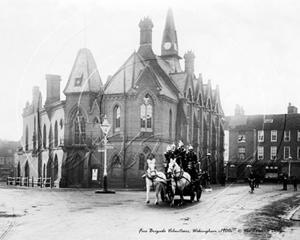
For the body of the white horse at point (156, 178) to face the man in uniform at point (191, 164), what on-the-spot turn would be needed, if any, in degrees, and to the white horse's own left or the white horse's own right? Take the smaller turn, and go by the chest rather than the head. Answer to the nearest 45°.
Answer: approximately 180°

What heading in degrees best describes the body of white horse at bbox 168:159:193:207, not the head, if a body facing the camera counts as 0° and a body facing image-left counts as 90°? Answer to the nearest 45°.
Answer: approximately 45°

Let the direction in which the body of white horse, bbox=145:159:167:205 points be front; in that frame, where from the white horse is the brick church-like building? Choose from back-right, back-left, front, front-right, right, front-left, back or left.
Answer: back-right

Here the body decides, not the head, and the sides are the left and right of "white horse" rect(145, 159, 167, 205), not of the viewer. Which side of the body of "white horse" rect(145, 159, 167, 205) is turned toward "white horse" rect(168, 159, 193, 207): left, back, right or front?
left

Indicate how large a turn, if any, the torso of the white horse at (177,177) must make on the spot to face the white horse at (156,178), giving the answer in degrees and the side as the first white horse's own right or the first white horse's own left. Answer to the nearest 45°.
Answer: approximately 90° to the first white horse's own right

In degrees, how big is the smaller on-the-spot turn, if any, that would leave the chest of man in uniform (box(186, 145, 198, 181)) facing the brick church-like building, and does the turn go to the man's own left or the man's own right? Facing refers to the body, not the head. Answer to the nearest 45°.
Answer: approximately 135° to the man's own right

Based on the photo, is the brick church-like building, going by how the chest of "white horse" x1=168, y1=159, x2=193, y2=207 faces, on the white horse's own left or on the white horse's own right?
on the white horse's own right

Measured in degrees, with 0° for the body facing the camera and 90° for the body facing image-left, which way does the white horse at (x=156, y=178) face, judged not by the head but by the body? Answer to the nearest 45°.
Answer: approximately 45°
